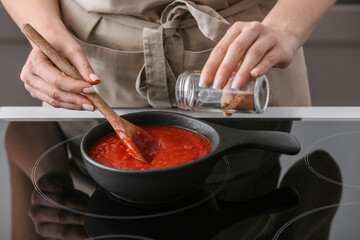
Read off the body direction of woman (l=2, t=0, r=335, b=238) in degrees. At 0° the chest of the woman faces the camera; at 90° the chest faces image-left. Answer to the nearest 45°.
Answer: approximately 0°
